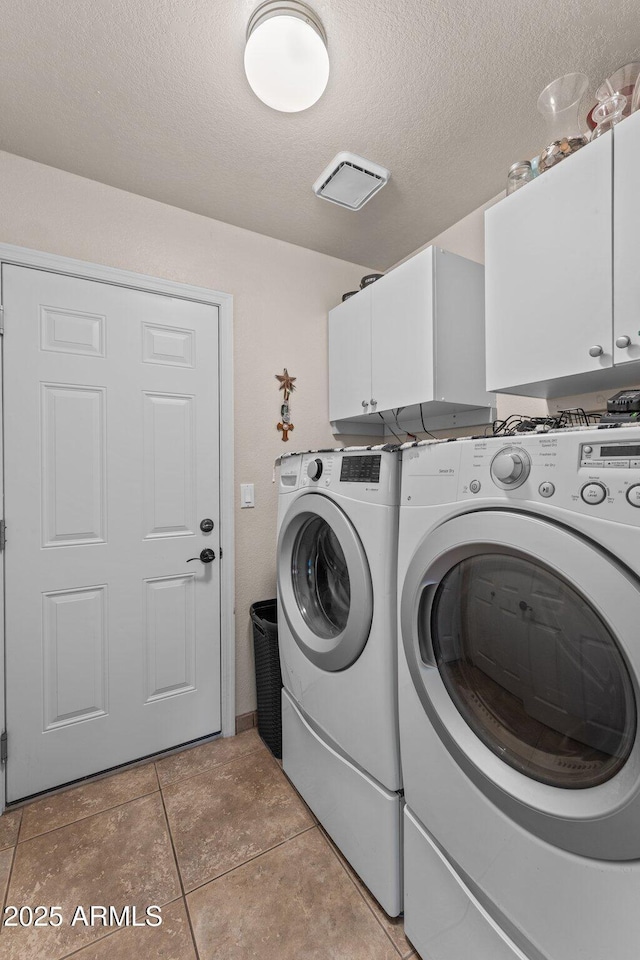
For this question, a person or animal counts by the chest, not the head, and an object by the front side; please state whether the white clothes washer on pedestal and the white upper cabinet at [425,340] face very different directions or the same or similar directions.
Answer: same or similar directions

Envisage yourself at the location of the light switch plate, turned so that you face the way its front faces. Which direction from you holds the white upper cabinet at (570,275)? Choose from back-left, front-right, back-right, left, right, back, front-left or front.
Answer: front-left

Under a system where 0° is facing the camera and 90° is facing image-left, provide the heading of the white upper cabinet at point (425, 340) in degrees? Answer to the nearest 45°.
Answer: approximately 45°

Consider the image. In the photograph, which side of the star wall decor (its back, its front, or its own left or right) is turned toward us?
front

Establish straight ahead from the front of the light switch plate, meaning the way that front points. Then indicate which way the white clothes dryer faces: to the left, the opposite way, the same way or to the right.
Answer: to the right

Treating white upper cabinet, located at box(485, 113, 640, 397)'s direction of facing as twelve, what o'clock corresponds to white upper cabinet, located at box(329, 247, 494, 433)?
white upper cabinet, located at box(329, 247, 494, 433) is roughly at 3 o'clock from white upper cabinet, located at box(485, 113, 640, 397).

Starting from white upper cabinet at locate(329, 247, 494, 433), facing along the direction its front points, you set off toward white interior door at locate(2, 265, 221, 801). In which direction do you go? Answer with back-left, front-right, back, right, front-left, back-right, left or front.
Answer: front-right

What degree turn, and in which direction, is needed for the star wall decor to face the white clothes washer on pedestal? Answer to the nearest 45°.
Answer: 0° — it already faces it

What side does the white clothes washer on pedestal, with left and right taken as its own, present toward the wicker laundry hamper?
right

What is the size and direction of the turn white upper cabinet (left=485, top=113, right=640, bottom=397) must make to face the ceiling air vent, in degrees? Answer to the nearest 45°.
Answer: approximately 45° to its right

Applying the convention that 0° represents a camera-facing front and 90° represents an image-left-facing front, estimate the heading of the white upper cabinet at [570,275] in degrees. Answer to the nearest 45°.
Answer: approximately 45°

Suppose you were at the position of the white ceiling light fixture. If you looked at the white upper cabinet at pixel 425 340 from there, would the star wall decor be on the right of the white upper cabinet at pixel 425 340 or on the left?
left

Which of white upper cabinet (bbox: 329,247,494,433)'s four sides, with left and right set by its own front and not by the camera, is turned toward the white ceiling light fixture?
front

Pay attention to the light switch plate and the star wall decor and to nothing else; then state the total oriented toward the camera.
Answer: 2

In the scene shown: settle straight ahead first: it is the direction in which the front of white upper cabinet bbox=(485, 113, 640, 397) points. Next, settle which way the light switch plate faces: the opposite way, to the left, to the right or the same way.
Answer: to the left
